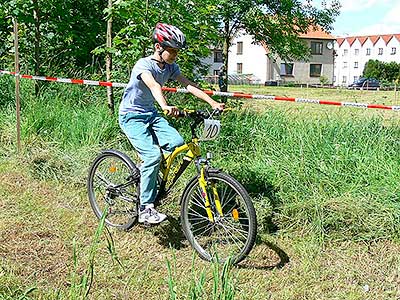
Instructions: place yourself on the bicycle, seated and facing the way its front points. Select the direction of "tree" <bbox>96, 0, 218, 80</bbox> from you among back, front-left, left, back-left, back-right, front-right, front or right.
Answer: back-left

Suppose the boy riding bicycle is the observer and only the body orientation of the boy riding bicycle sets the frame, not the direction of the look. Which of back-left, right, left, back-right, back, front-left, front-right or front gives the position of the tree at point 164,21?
back-left

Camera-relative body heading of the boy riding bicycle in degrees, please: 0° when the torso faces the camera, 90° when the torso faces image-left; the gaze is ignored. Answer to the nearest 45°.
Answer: approximately 315°

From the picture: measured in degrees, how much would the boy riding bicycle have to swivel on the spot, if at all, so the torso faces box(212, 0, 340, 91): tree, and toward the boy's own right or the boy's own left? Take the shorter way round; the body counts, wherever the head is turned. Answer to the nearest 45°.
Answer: approximately 135° to the boy's own left

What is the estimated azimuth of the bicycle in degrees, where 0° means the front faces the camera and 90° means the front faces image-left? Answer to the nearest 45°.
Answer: approximately 315°

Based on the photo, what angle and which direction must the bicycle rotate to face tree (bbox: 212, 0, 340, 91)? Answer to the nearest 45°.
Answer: approximately 135° to its left

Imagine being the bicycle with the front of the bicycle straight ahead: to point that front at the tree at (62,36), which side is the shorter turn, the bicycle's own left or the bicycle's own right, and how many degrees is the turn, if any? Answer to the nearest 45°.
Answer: approximately 135° to the bicycle's own left
